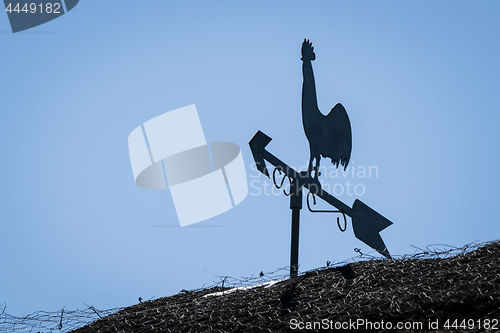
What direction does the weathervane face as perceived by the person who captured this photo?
facing the viewer and to the left of the viewer
